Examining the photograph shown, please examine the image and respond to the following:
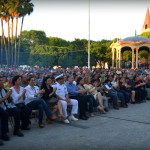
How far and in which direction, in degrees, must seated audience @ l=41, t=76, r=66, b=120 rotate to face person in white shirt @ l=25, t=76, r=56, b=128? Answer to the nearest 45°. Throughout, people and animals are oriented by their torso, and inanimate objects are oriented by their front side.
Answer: approximately 90° to their right

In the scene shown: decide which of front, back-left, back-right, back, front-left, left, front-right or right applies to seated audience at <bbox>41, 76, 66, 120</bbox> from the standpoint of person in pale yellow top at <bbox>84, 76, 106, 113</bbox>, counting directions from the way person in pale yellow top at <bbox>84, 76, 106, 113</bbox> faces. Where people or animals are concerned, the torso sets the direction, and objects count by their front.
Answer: right

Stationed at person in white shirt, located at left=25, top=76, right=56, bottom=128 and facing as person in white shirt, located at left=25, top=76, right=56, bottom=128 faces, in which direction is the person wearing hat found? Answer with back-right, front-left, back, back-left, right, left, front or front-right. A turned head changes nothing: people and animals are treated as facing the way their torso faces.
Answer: left

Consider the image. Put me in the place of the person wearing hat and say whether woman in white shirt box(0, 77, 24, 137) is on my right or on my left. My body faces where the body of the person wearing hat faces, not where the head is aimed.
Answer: on my right

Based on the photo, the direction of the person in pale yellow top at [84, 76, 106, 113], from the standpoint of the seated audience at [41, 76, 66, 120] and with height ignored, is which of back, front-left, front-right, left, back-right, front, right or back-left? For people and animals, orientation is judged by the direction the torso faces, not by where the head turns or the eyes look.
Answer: left

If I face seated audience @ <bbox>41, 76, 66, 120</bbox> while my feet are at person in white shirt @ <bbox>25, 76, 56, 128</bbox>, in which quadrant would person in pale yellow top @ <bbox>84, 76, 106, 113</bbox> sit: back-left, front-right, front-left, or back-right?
front-right

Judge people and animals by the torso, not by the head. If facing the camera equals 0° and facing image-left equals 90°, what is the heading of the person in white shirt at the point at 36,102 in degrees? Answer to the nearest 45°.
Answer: approximately 315°

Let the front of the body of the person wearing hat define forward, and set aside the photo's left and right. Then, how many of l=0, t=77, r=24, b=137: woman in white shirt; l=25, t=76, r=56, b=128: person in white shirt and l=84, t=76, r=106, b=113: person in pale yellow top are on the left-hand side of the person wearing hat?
1

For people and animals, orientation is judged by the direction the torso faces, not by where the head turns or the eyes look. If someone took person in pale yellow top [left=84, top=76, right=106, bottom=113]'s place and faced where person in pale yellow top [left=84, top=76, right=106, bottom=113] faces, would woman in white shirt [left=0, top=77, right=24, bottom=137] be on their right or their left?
on their right

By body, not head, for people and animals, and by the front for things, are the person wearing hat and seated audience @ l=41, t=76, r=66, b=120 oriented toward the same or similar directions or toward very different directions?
same or similar directions

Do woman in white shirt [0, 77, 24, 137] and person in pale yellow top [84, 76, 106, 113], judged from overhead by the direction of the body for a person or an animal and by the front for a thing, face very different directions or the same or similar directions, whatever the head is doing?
same or similar directions

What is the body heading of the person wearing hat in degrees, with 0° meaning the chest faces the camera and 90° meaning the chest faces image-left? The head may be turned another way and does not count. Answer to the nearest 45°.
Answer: approximately 315°
